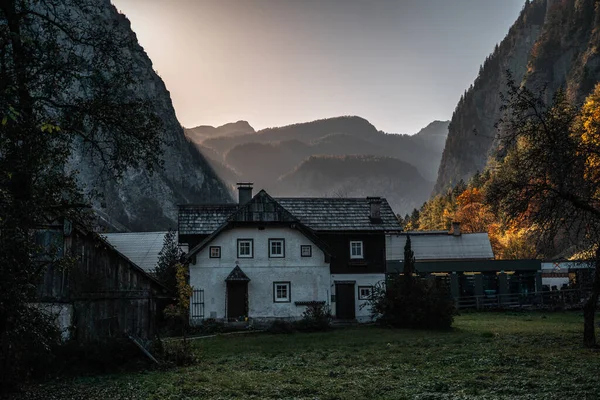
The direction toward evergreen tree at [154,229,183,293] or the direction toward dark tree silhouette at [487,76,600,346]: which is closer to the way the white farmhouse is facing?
the dark tree silhouette

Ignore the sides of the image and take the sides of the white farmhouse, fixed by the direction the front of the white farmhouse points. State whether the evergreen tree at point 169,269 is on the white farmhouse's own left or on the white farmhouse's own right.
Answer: on the white farmhouse's own right

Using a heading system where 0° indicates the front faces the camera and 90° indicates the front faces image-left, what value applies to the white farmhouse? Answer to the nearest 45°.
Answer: approximately 0°

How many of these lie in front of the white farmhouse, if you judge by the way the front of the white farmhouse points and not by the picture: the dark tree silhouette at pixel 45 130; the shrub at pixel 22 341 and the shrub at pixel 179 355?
3

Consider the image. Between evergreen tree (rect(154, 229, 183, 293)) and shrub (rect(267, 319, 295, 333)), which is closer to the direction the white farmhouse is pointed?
the shrub
